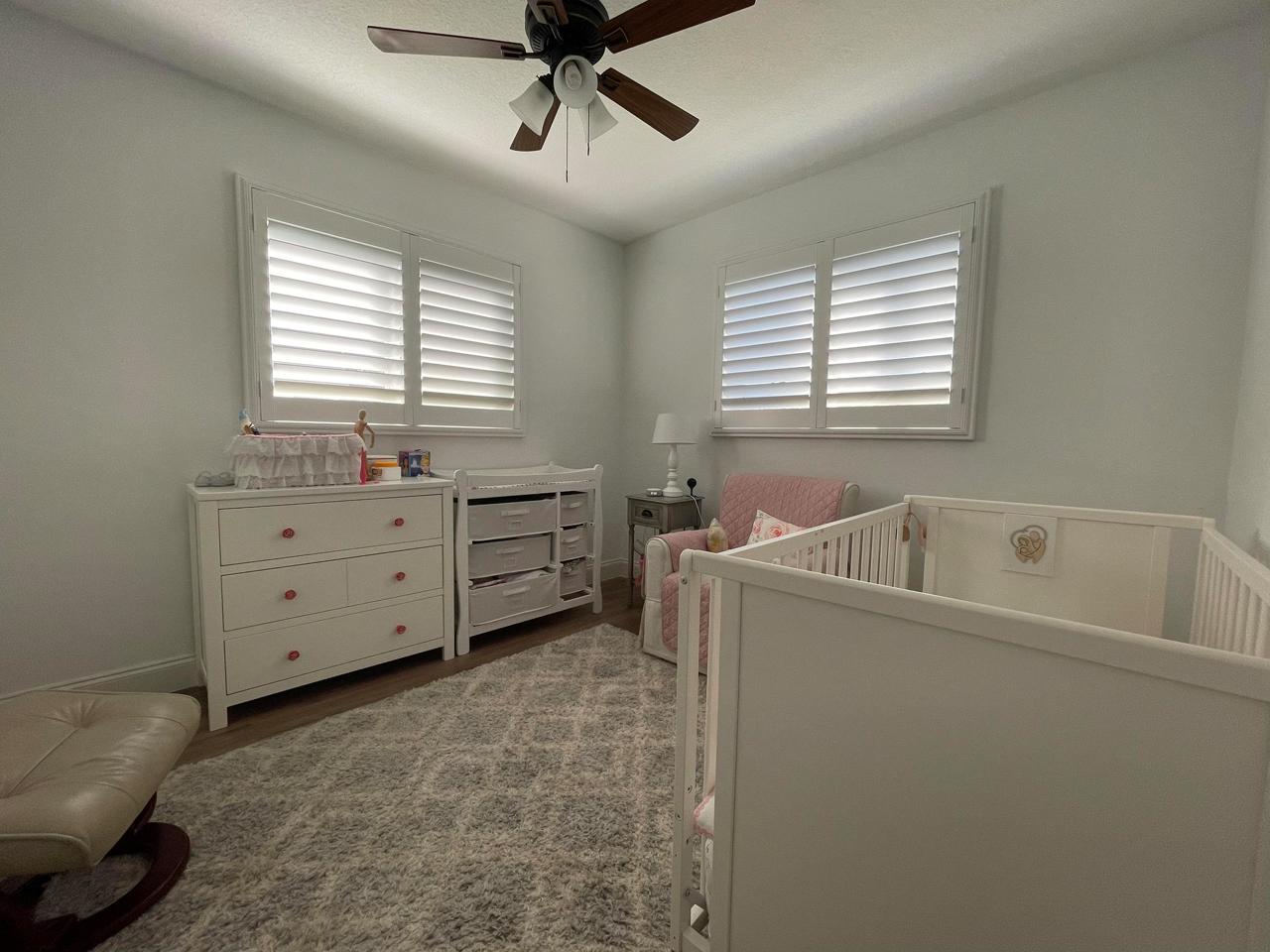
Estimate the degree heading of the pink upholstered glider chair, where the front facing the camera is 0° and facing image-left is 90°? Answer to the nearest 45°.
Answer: approximately 45°

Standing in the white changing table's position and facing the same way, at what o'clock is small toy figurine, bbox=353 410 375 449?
The small toy figurine is roughly at 4 o'clock from the white changing table.

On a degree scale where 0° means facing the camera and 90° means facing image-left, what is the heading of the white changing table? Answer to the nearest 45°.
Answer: approximately 315°

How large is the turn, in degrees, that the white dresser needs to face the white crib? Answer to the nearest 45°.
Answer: approximately 45° to its right

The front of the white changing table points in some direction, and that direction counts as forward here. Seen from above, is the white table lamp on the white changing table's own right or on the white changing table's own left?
on the white changing table's own left

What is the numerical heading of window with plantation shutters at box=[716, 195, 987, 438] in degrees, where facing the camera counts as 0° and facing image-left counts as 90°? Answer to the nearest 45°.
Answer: approximately 45°

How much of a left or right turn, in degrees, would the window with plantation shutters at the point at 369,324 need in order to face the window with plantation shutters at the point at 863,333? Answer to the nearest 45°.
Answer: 0° — it already faces it

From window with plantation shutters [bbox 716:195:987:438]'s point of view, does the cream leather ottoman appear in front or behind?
in front
